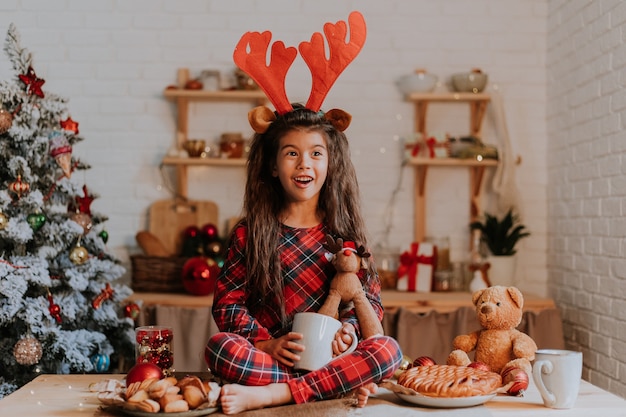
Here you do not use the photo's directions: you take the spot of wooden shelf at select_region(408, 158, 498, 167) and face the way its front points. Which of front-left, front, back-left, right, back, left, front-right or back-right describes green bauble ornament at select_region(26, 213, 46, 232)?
front-right

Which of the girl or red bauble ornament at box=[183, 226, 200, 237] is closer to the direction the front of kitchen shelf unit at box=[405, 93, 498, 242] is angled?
the girl

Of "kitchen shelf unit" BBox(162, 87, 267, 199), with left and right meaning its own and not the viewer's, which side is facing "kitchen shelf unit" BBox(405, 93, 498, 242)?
left

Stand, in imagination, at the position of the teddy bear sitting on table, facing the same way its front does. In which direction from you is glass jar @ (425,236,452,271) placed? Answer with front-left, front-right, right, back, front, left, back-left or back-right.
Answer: back-right

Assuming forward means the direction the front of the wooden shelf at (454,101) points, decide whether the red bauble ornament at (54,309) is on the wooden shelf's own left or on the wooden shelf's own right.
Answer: on the wooden shelf's own right

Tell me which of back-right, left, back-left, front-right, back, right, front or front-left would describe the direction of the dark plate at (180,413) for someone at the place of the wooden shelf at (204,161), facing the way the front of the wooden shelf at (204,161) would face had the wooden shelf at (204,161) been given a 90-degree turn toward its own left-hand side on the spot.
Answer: right

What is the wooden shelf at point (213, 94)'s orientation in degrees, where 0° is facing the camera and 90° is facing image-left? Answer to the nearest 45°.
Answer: approximately 0°
